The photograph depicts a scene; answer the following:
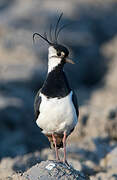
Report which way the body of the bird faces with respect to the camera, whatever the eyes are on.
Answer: toward the camera
